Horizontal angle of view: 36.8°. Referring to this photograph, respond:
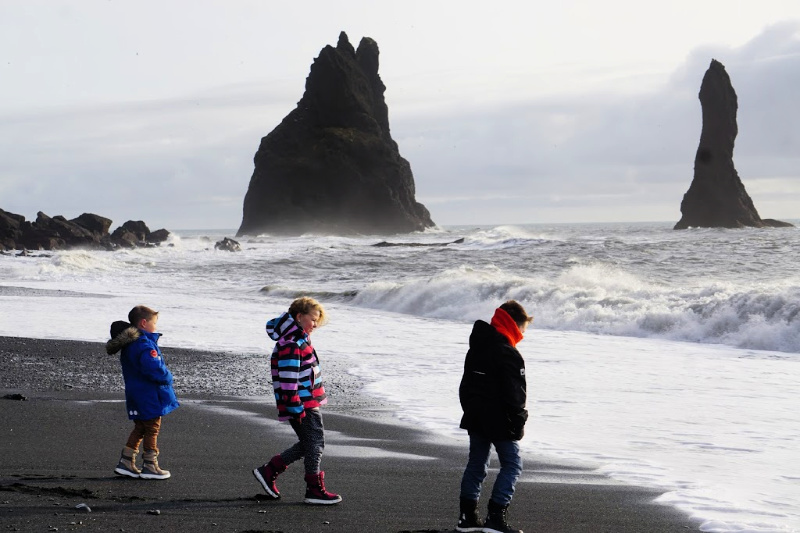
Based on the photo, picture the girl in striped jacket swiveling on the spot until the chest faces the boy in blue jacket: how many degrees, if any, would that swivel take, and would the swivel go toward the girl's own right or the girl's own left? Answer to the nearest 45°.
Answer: approximately 135° to the girl's own left

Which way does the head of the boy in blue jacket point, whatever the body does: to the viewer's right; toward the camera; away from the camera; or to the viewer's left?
to the viewer's right

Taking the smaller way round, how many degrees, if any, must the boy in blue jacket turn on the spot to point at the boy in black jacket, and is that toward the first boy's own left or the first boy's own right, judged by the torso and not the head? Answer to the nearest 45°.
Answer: approximately 45° to the first boy's own right

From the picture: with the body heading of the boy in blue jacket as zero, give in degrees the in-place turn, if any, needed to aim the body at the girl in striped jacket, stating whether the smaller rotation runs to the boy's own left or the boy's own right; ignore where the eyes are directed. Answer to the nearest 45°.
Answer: approximately 45° to the boy's own right

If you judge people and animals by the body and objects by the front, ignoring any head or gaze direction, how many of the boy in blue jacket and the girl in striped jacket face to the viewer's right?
2

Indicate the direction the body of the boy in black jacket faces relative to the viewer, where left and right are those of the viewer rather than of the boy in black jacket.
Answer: facing away from the viewer and to the right of the viewer

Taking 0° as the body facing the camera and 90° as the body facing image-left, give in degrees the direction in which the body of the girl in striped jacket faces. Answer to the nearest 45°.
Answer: approximately 270°

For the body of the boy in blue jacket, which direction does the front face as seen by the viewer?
to the viewer's right

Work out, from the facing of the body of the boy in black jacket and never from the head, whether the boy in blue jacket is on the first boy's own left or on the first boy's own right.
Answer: on the first boy's own left

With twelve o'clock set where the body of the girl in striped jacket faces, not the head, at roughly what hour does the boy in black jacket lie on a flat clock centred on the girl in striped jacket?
The boy in black jacket is roughly at 1 o'clock from the girl in striped jacket.
